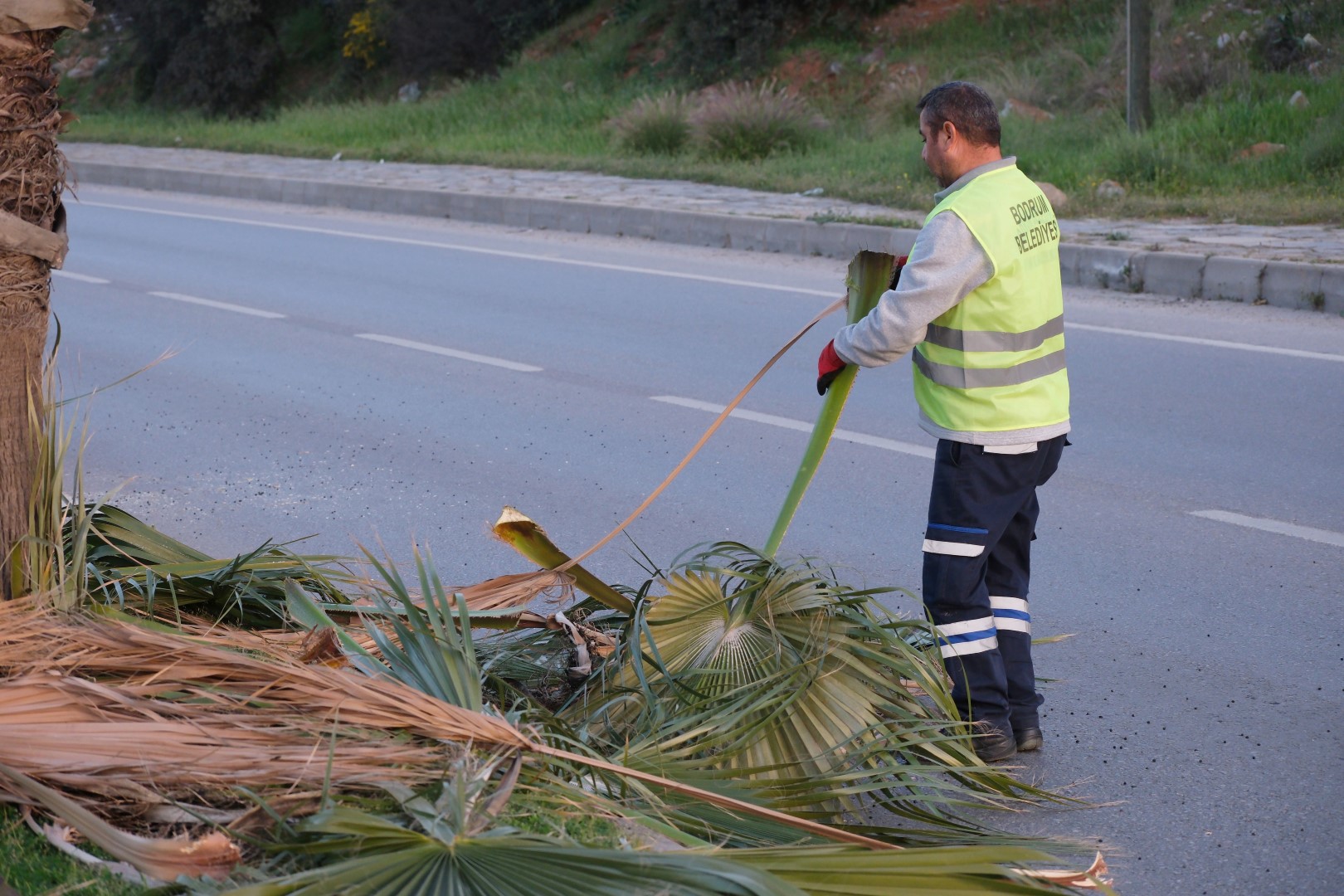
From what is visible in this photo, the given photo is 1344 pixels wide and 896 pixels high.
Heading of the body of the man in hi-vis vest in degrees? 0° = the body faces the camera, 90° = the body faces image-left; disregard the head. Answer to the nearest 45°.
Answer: approximately 135°

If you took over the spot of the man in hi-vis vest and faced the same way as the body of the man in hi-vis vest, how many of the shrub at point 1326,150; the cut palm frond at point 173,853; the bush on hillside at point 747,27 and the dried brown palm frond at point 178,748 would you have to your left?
2

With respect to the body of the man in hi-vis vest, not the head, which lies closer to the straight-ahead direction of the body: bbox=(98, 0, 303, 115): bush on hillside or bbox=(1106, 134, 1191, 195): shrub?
the bush on hillside

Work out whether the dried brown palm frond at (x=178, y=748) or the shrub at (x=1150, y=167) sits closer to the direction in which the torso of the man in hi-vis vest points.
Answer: the shrub

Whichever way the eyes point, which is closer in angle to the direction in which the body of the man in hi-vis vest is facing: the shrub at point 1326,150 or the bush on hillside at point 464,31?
the bush on hillside

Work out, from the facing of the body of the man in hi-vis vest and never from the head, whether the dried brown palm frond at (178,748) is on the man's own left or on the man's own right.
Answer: on the man's own left

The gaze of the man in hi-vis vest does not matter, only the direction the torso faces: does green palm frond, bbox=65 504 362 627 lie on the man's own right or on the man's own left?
on the man's own left

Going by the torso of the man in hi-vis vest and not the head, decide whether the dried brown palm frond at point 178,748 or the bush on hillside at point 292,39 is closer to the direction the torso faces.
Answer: the bush on hillside
